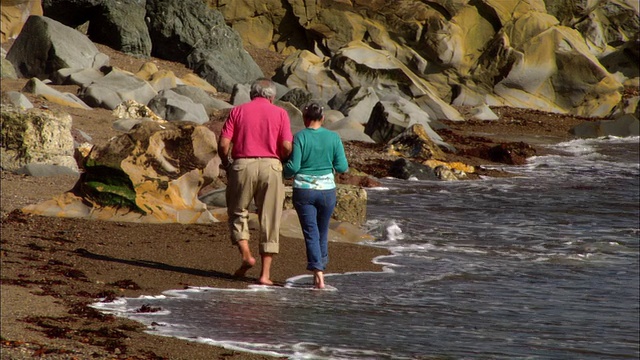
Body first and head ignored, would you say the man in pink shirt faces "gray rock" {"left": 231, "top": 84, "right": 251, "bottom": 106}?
yes

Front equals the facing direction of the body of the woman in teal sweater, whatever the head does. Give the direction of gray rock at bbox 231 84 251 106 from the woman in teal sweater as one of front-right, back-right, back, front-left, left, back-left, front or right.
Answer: front

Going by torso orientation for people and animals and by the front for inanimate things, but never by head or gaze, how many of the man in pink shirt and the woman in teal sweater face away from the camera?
2

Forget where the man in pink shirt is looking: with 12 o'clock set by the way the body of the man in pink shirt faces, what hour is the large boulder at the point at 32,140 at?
The large boulder is roughly at 11 o'clock from the man in pink shirt.

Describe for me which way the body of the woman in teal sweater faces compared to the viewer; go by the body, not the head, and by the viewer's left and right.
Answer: facing away from the viewer

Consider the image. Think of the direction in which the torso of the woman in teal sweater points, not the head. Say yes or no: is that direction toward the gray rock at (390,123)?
yes

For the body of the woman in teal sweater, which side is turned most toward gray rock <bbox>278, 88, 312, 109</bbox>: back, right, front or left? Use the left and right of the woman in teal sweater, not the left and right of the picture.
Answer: front

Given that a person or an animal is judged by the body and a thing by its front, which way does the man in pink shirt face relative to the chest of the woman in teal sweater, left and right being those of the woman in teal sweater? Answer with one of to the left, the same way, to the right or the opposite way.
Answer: the same way

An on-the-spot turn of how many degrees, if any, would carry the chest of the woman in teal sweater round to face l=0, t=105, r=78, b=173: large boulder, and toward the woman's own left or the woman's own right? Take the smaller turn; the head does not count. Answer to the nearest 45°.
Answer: approximately 45° to the woman's own left

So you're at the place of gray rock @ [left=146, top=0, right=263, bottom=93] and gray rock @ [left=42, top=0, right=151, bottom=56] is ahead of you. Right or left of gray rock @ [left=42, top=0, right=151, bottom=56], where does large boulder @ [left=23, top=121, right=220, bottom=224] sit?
left

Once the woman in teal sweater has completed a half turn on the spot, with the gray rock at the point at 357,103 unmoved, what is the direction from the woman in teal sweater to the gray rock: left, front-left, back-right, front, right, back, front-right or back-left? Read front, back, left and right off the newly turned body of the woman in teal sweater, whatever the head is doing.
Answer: back

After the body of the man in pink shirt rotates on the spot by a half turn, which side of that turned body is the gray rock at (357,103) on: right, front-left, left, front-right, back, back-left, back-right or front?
back

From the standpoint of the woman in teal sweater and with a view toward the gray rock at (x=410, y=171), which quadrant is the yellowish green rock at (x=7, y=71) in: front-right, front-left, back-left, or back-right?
front-left

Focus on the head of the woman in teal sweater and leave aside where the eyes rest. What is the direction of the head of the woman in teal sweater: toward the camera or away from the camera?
away from the camera

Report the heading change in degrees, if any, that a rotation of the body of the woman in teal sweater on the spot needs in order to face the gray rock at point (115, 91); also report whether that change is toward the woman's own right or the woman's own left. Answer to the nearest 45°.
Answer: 0° — they already face it

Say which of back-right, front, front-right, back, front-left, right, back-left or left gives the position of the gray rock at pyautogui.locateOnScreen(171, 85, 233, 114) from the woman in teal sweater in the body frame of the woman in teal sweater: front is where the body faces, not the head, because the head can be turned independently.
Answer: front

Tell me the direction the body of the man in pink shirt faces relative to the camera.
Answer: away from the camera

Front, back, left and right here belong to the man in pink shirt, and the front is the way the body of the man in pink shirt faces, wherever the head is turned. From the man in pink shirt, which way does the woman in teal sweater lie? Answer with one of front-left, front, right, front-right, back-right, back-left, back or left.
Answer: right

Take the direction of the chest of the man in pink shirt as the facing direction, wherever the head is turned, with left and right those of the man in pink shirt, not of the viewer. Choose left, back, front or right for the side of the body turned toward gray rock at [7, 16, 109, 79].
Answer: front

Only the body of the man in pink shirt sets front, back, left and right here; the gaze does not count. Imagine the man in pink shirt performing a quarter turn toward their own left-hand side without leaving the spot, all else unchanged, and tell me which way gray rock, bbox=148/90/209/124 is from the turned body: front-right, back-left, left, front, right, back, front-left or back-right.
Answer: right
